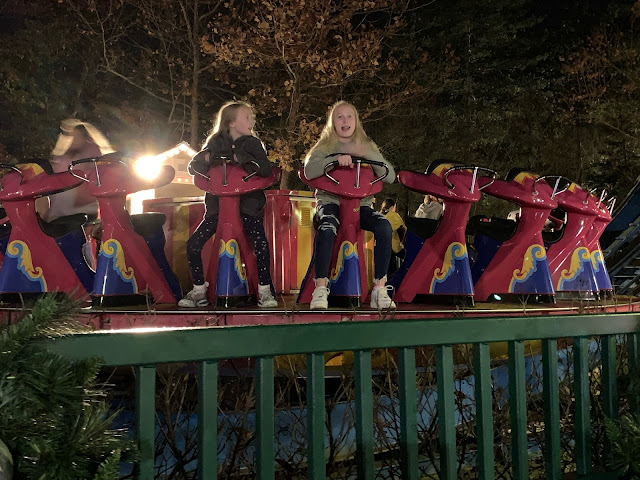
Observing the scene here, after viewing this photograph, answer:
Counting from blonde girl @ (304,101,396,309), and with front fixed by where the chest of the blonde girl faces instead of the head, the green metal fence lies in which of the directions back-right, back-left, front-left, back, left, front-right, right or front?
front

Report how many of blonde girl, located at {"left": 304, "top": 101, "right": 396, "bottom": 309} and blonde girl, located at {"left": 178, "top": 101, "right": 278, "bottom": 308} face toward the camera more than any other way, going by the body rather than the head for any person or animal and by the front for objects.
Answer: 2

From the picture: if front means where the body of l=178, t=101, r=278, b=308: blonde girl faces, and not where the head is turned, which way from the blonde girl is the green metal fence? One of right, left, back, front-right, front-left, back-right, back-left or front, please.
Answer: front

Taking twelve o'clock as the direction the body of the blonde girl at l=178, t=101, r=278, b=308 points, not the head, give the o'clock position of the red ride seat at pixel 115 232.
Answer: The red ride seat is roughly at 3 o'clock from the blonde girl.

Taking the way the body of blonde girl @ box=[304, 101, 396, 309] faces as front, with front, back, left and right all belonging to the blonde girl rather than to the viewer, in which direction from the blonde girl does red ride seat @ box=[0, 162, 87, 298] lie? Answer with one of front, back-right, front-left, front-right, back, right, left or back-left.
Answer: right

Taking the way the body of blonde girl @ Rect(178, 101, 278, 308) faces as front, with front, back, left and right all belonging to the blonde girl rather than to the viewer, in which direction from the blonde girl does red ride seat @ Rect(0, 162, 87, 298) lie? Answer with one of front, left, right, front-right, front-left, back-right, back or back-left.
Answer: right

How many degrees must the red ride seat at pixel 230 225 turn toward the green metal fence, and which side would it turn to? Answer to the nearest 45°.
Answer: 0° — it already faces it

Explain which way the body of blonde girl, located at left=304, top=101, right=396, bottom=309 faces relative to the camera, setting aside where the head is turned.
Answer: toward the camera

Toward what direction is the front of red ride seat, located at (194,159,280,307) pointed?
toward the camera

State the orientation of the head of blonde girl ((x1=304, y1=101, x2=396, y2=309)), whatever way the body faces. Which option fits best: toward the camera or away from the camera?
toward the camera

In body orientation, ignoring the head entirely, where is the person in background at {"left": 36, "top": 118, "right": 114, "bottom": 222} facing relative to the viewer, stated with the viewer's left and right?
facing the viewer and to the left of the viewer

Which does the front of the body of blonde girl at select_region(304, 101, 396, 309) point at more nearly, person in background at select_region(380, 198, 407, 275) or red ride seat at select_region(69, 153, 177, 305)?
the red ride seat

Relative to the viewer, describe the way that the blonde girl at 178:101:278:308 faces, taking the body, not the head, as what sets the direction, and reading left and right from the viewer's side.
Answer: facing the viewer

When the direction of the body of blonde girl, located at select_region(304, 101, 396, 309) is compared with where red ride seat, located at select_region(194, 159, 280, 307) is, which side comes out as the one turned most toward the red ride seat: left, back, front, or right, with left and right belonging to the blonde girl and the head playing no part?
right
